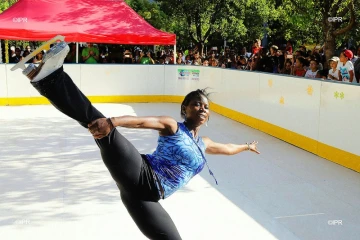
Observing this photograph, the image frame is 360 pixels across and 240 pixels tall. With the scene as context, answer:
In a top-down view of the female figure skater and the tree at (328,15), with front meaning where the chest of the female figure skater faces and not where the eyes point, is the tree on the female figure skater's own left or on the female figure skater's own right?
on the female figure skater's own left

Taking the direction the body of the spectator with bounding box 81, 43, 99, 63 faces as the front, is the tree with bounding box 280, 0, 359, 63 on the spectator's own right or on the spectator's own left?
on the spectator's own left

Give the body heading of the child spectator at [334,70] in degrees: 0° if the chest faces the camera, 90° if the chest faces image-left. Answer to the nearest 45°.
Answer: approximately 45°

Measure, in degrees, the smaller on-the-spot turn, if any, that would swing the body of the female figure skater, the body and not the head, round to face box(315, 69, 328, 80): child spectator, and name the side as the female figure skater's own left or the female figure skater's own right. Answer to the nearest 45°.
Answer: approximately 90° to the female figure skater's own left

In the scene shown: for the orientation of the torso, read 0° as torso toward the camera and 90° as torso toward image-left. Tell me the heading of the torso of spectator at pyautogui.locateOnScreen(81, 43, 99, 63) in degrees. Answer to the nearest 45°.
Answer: approximately 0°

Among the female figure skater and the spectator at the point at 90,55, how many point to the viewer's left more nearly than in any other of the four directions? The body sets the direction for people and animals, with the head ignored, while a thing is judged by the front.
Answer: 0
